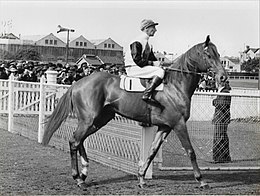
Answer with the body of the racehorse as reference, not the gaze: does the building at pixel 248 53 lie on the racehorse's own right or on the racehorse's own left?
on the racehorse's own left

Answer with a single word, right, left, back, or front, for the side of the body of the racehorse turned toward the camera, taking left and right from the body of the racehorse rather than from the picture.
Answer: right

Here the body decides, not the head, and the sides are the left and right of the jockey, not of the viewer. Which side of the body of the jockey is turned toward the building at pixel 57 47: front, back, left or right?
left

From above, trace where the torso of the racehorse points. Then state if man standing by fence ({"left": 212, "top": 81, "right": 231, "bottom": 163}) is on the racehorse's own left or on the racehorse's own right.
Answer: on the racehorse's own left

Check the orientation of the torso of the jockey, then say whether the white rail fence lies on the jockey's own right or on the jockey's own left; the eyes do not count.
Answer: on the jockey's own left

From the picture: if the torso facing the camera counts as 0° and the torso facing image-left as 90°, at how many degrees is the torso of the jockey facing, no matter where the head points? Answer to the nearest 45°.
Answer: approximately 270°

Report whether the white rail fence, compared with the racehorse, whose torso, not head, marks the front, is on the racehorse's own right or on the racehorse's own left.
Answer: on the racehorse's own left

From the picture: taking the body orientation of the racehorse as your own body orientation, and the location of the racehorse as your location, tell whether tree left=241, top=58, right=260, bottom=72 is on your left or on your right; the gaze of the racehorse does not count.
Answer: on your left
